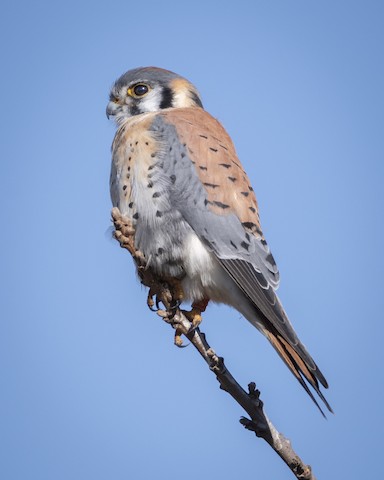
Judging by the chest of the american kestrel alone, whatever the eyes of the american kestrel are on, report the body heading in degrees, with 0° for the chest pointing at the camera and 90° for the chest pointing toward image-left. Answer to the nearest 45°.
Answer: approximately 90°
